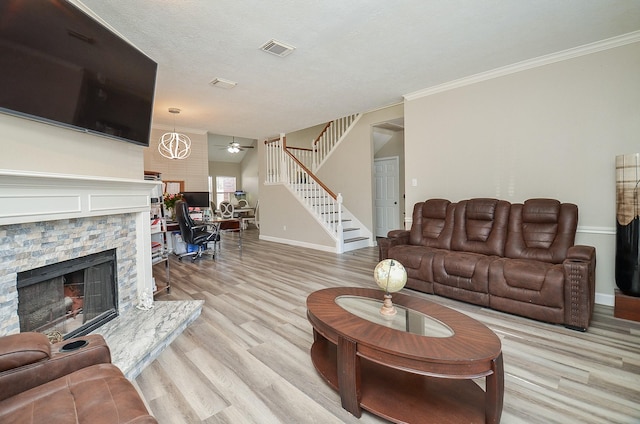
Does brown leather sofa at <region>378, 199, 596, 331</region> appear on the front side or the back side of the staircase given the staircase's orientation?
on the front side

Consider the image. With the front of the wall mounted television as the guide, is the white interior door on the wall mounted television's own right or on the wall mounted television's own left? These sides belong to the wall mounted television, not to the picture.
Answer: on the wall mounted television's own left

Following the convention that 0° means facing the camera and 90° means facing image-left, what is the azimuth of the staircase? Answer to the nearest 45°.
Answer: approximately 315°

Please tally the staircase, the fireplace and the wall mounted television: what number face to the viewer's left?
0

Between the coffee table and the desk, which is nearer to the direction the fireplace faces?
the coffee table

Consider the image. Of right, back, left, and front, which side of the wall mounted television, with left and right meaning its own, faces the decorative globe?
front

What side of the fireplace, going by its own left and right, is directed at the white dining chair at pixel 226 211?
left

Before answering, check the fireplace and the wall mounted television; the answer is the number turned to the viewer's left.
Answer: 0

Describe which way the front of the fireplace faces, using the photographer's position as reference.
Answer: facing the viewer and to the right of the viewer

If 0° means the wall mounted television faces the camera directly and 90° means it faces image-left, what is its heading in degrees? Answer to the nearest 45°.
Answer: approximately 315°

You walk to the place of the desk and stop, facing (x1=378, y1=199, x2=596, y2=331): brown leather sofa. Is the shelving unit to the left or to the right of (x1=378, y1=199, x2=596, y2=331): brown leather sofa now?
right

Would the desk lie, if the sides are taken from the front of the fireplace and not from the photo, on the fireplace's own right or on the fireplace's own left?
on the fireplace's own left

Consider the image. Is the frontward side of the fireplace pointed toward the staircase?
no

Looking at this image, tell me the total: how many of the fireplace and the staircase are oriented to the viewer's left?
0

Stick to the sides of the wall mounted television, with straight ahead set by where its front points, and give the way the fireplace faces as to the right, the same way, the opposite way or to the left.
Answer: the same way
